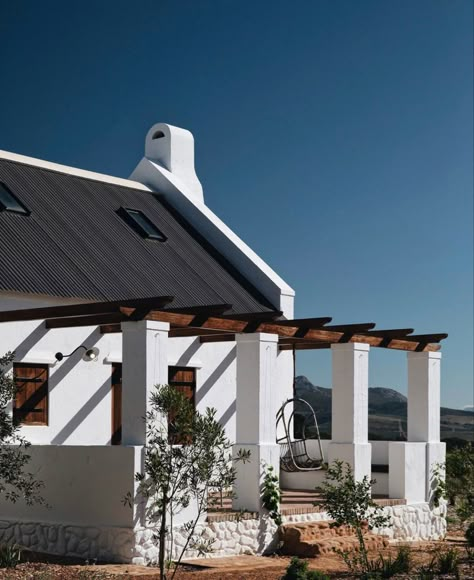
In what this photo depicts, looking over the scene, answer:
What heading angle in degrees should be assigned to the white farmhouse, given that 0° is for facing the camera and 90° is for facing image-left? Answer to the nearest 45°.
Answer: approximately 315°

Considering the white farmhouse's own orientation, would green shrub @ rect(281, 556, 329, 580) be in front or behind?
in front

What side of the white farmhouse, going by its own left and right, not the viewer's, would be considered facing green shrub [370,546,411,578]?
front

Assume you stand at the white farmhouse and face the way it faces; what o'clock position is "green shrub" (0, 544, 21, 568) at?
The green shrub is roughly at 2 o'clock from the white farmhouse.

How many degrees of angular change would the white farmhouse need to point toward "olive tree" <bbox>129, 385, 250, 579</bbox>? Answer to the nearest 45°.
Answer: approximately 45° to its right

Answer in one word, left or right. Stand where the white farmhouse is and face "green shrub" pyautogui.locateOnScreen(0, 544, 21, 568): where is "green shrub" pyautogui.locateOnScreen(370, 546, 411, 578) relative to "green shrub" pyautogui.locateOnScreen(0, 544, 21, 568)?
left
